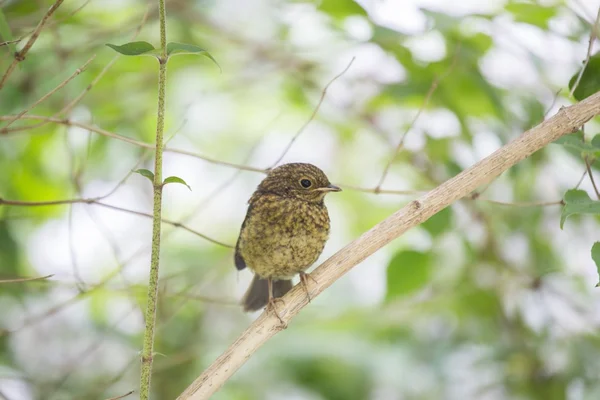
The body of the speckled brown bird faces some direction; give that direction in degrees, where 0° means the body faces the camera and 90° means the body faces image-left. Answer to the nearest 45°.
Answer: approximately 315°
